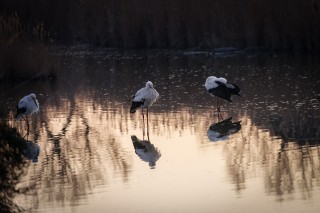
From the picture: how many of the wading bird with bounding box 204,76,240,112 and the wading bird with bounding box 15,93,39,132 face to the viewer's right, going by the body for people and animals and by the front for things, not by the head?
1

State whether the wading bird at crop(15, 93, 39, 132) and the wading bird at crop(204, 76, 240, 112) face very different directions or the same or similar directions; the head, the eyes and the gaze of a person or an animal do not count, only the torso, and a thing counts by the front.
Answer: very different directions

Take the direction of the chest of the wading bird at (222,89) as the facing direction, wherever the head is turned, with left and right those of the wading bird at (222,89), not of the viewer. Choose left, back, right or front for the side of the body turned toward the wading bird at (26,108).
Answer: front

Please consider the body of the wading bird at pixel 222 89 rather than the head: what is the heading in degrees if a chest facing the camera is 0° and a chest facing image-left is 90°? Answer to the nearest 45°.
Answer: approximately 90°

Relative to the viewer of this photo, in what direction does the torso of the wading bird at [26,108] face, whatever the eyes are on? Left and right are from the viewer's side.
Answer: facing to the right of the viewer

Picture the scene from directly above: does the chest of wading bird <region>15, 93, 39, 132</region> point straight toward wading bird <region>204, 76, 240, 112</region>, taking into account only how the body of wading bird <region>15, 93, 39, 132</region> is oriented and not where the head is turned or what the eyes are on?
yes
